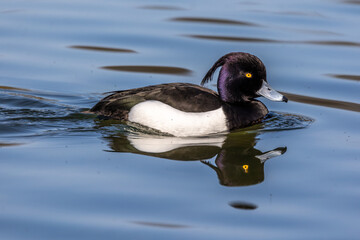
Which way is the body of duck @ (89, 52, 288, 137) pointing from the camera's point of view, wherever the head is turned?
to the viewer's right
